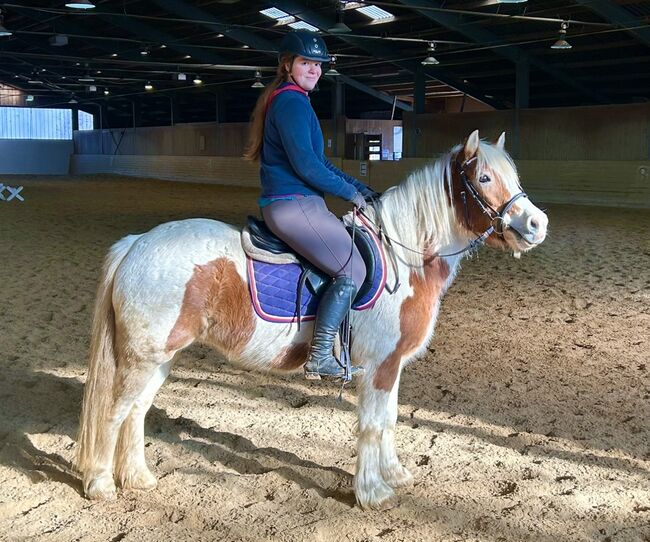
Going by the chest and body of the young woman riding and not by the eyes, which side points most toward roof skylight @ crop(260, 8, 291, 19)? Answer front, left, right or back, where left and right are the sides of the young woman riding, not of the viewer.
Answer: left

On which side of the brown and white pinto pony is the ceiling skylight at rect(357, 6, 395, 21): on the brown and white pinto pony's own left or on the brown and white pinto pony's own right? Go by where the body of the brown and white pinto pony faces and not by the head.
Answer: on the brown and white pinto pony's own left

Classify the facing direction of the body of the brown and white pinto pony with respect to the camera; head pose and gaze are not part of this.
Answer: to the viewer's right

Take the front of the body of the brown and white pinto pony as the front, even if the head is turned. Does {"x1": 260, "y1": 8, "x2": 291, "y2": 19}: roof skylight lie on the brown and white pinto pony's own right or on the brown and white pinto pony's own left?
on the brown and white pinto pony's own left

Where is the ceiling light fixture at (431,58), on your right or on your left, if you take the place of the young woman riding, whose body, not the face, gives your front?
on your left

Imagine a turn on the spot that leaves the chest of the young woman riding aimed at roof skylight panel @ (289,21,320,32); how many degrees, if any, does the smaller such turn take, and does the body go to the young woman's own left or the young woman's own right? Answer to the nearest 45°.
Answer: approximately 90° to the young woman's own left

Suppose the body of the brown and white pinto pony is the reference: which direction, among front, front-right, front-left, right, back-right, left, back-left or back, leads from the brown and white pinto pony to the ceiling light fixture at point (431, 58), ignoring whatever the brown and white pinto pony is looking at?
left

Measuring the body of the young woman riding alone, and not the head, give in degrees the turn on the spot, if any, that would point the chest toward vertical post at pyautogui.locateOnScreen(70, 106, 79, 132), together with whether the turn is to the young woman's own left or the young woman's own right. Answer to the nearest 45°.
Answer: approximately 90° to the young woman's own left

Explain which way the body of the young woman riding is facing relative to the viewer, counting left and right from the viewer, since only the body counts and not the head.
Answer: facing to the right of the viewer

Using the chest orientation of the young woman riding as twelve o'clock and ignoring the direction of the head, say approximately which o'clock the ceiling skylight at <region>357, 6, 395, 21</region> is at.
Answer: The ceiling skylight is roughly at 9 o'clock from the young woman riding.
